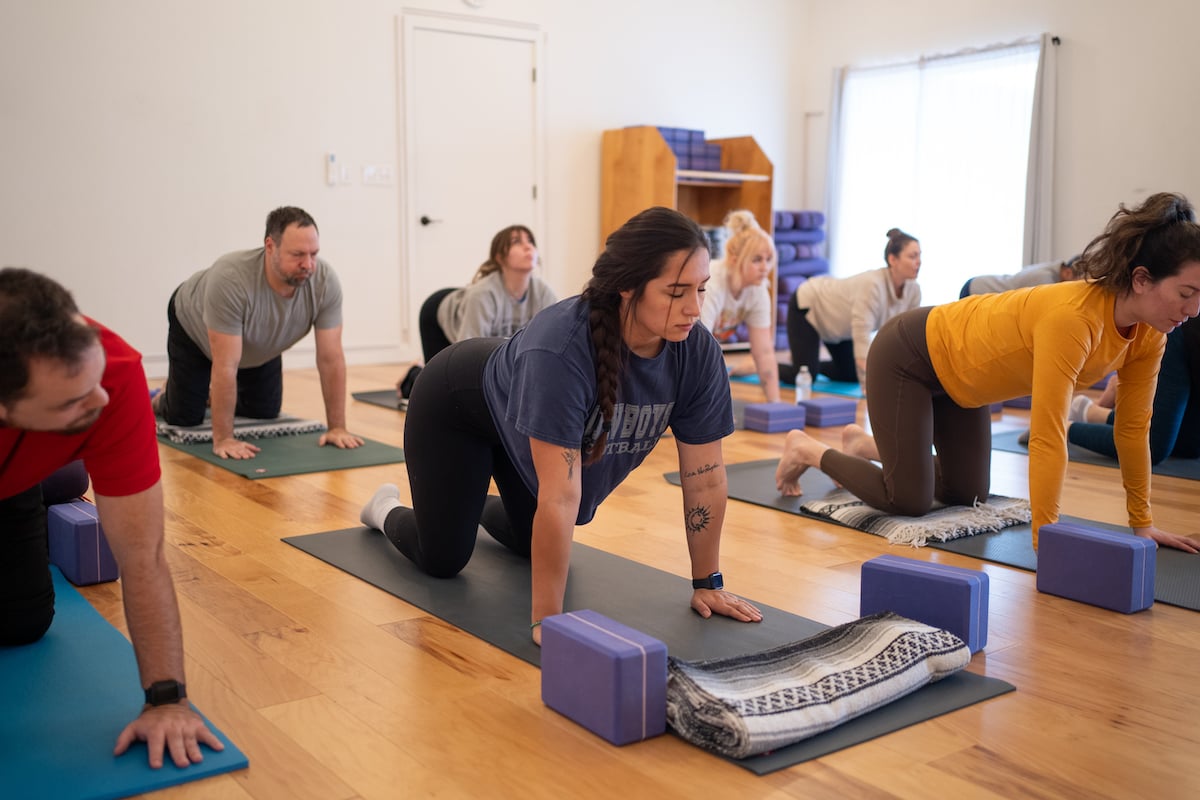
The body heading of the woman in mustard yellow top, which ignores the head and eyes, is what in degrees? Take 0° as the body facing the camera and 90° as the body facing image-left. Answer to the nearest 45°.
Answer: approximately 315°

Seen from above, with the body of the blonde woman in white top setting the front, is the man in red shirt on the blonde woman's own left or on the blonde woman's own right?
on the blonde woman's own right

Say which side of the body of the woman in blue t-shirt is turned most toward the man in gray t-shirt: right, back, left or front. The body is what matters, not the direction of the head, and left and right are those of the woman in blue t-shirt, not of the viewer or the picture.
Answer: back

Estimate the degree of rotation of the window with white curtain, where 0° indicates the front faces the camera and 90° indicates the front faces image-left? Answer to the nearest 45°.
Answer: approximately 45°

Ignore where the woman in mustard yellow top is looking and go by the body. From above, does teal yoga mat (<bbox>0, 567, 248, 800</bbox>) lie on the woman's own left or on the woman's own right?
on the woman's own right
